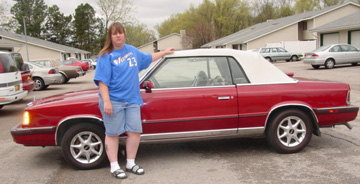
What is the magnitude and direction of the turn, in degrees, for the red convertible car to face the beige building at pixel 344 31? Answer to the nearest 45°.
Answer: approximately 135° to its right

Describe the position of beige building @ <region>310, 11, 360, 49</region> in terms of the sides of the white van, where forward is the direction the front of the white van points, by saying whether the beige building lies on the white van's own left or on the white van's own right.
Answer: on the white van's own right

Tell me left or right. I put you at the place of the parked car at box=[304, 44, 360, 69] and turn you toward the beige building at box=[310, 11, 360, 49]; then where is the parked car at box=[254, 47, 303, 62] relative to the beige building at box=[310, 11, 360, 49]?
left

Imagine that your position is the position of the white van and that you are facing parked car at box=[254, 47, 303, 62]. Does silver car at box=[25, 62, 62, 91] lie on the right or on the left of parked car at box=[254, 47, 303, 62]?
left

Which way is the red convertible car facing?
to the viewer's left

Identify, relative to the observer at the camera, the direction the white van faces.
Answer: facing away from the viewer and to the left of the viewer

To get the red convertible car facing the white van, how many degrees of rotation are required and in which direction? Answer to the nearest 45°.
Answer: approximately 45° to its right
